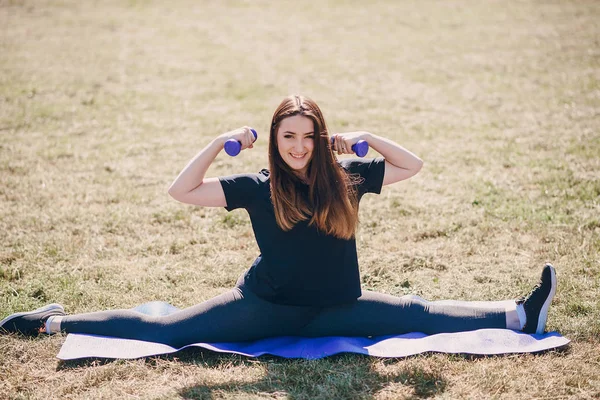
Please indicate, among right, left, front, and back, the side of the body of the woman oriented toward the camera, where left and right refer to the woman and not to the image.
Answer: front

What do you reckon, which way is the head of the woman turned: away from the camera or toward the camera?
toward the camera
